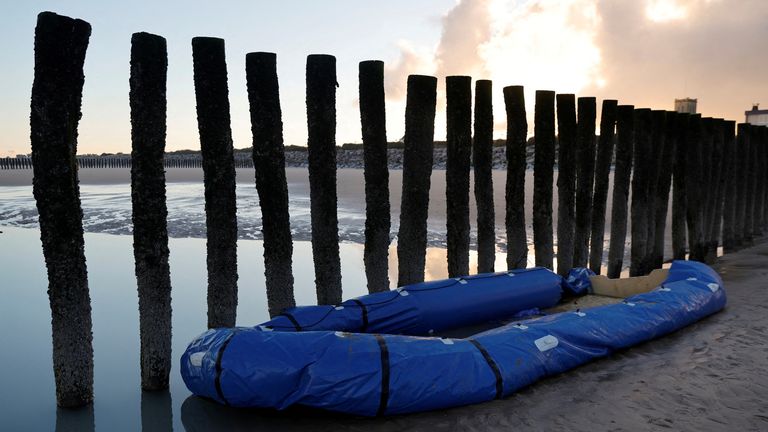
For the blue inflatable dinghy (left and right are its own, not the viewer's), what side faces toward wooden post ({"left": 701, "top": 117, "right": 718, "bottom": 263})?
back

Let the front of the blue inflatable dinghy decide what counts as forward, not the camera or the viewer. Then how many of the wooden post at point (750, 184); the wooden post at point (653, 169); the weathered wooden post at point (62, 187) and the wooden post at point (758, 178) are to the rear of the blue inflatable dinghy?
3

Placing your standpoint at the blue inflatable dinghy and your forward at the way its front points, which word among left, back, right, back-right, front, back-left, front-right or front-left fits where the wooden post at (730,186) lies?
back

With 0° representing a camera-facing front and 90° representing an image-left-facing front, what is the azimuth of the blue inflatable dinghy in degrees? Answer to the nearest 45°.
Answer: approximately 45°

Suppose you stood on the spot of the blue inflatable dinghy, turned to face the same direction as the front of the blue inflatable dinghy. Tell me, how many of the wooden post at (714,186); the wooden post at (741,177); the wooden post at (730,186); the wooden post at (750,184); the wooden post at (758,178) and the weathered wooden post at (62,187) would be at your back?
5

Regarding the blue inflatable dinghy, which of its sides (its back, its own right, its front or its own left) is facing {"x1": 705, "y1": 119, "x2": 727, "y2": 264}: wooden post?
back

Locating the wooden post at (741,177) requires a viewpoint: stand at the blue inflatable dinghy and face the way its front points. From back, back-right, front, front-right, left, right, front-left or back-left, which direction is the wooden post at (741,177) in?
back

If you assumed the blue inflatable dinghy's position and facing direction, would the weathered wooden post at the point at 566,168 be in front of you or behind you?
behind

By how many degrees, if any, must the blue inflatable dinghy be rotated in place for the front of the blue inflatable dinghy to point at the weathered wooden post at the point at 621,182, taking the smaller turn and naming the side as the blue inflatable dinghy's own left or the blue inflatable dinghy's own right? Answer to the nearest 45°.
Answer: approximately 180°

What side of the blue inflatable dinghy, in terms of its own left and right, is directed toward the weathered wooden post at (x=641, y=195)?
back

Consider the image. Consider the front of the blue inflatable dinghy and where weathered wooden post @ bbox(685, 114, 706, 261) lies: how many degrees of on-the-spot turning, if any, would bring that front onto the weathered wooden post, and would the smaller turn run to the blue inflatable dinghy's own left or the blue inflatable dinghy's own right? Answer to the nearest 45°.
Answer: approximately 180°

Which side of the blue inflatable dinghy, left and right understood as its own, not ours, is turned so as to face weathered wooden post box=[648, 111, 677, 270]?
back

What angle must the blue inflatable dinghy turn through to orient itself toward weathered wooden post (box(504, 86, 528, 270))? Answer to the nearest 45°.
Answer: approximately 135° to its right
